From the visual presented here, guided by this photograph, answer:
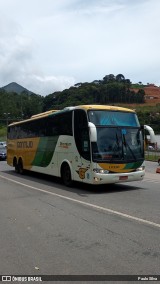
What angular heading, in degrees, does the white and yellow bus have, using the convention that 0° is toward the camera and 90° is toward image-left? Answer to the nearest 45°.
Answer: approximately 315°
